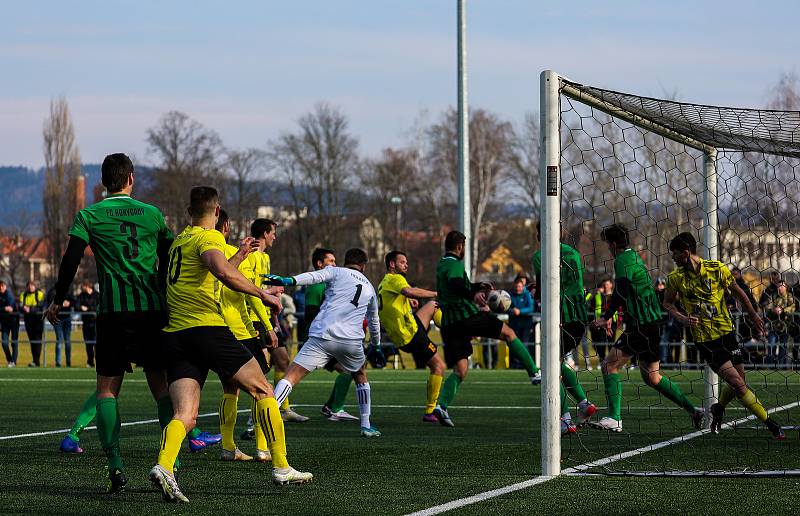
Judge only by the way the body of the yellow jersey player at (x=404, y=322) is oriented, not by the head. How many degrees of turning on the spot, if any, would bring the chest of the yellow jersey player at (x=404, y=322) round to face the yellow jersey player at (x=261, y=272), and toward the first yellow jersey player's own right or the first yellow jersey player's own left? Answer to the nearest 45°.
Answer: approximately 135° to the first yellow jersey player's own right

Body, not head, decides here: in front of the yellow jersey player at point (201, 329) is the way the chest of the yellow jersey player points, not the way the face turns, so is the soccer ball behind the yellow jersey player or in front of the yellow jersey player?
in front

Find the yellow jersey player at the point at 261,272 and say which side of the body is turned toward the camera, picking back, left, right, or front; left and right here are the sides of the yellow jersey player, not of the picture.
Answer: right

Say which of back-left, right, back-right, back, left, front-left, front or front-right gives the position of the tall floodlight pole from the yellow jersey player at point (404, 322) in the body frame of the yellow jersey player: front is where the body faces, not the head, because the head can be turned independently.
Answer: left

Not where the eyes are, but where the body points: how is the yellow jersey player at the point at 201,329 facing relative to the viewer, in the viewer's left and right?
facing away from the viewer and to the right of the viewer

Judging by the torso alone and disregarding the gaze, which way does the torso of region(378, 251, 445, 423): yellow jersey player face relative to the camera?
to the viewer's right

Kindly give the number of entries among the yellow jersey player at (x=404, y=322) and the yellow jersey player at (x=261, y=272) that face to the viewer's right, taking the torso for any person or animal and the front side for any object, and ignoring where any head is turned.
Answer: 2

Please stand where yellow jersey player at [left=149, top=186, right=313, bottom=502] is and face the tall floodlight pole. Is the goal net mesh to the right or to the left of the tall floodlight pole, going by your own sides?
right

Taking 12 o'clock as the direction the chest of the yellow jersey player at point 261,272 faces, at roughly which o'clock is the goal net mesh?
The goal net mesh is roughly at 12 o'clock from the yellow jersey player.

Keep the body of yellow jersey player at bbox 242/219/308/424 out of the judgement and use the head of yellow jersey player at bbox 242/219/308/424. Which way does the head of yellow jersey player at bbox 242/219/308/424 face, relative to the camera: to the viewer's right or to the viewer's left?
to the viewer's right
